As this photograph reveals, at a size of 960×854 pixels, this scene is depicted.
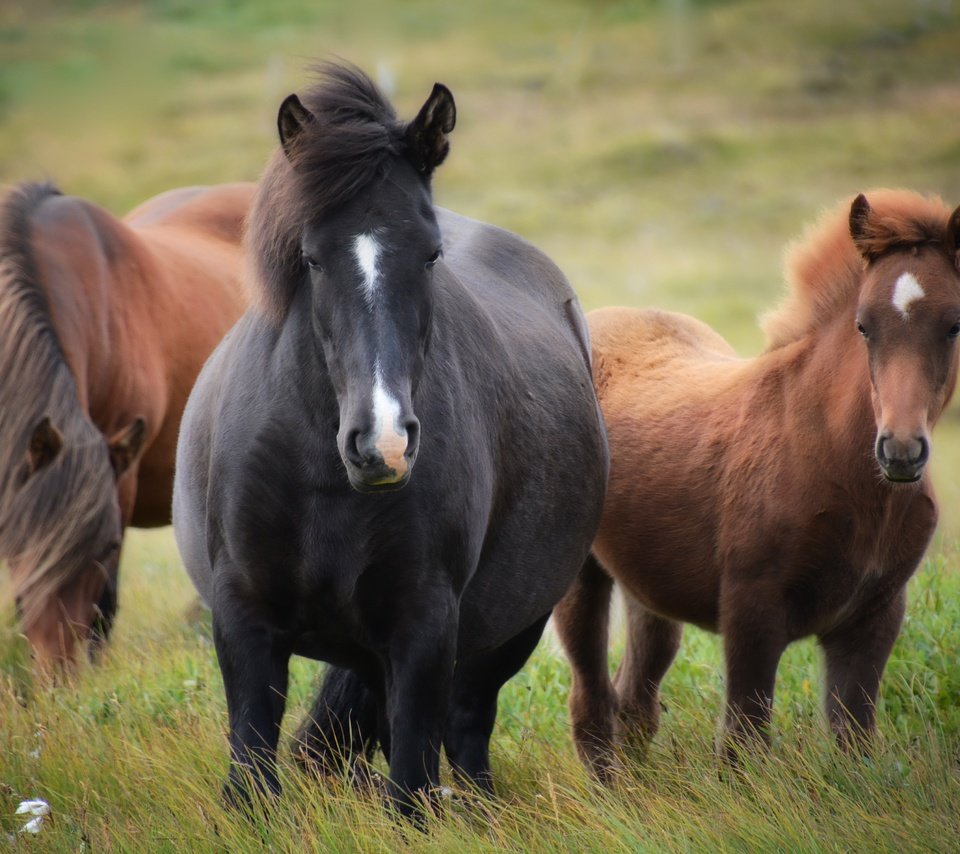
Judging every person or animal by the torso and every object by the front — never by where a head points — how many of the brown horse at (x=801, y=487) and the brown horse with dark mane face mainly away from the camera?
0

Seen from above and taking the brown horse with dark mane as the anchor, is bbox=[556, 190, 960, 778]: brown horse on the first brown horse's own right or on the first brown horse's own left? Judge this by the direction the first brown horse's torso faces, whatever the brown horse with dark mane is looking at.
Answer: on the first brown horse's own left

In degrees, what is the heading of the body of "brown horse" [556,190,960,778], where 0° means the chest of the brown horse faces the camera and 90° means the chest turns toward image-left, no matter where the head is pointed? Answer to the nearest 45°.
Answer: approximately 315°

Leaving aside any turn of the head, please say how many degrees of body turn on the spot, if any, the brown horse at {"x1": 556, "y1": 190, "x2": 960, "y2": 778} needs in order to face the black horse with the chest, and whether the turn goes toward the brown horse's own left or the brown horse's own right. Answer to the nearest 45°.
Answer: approximately 90° to the brown horse's own right

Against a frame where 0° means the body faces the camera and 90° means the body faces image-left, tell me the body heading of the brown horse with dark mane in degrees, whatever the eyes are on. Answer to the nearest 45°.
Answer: approximately 45°

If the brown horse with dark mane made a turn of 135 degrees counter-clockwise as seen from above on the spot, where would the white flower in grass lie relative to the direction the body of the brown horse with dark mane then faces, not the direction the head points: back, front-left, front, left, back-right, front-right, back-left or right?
right

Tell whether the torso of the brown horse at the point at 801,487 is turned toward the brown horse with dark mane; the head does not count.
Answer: no

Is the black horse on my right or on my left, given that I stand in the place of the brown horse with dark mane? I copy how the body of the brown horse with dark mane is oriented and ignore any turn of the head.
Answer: on my left

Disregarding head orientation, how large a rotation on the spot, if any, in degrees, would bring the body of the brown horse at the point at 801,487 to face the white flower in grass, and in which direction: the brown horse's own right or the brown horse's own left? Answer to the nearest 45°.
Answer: approximately 90° to the brown horse's own right
